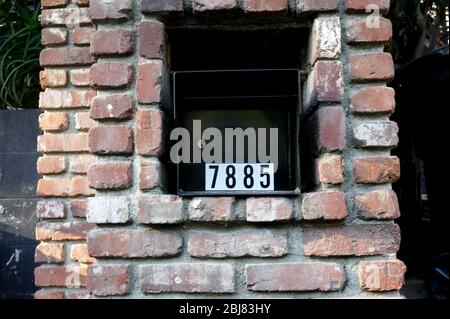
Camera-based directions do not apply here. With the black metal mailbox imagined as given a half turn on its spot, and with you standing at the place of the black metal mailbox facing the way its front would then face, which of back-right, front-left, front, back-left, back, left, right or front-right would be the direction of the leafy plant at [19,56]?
front-left

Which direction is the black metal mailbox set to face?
toward the camera
